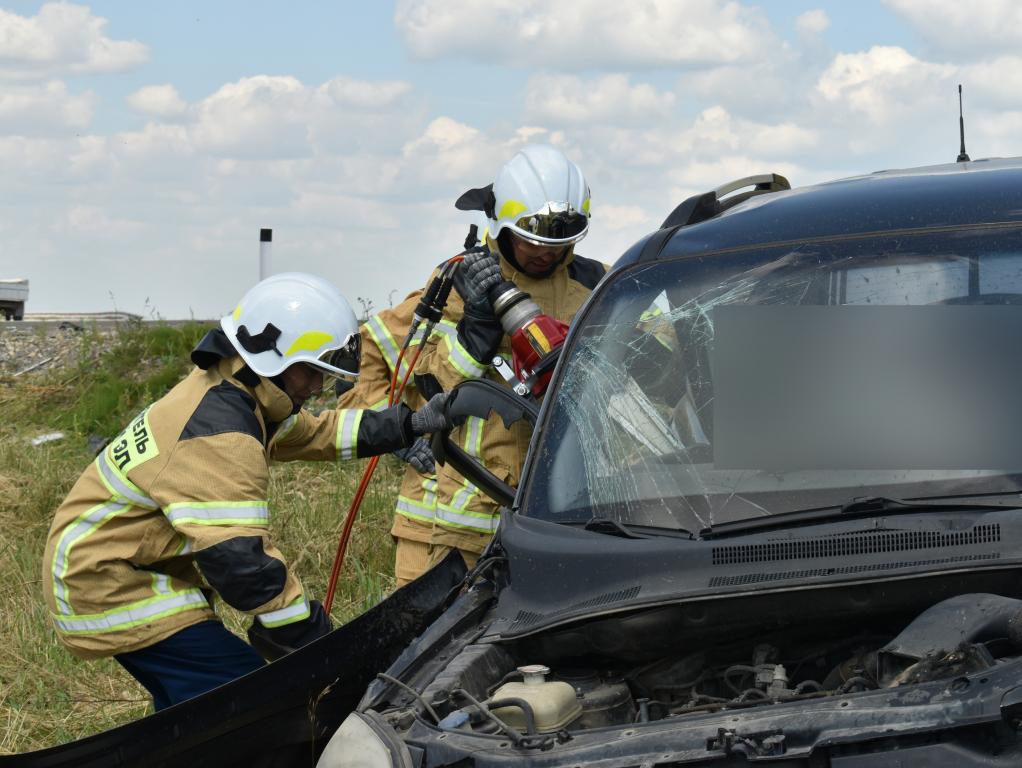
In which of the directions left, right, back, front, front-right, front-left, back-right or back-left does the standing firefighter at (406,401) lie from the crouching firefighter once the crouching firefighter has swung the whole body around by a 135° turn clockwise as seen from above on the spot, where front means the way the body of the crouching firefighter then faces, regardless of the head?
back

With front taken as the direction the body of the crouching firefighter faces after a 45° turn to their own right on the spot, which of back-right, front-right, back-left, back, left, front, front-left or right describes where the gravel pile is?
back-left

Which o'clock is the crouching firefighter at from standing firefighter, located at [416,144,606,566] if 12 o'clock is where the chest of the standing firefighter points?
The crouching firefighter is roughly at 3 o'clock from the standing firefighter.

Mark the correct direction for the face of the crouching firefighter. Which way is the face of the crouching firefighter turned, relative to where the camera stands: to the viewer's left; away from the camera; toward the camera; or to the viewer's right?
to the viewer's right

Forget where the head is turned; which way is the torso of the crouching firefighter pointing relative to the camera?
to the viewer's right

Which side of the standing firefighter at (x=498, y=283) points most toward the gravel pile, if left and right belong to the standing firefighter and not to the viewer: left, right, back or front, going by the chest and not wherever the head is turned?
back

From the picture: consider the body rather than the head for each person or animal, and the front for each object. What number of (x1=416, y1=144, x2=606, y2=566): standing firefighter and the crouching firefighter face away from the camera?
0

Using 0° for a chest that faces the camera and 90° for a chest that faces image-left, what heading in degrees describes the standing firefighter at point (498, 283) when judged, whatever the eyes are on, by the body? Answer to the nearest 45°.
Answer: approximately 315°

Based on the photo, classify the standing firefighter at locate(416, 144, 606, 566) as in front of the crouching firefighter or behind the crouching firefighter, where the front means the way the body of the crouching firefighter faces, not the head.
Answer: in front
